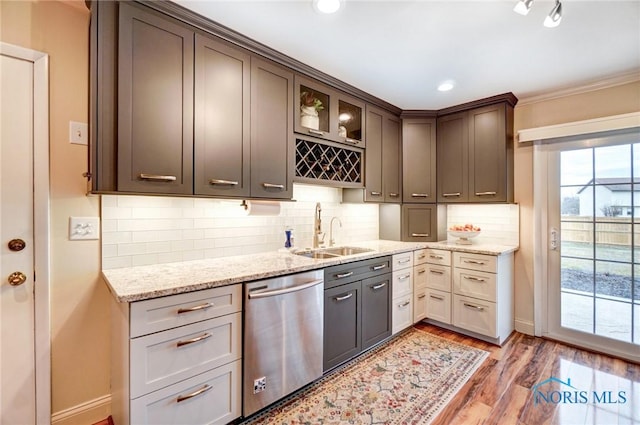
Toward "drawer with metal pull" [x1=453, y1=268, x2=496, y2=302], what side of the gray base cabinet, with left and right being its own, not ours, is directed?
left

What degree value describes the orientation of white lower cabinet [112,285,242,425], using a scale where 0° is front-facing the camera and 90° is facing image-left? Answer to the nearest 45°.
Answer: approximately 315°

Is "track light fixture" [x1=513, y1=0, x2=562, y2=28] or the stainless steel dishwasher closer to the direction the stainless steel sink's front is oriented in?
the track light fixture

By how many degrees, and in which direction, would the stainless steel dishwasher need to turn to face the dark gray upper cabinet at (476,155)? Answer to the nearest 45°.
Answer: approximately 90° to its left

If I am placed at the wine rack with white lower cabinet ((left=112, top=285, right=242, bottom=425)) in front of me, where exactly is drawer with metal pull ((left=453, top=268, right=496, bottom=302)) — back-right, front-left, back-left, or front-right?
back-left

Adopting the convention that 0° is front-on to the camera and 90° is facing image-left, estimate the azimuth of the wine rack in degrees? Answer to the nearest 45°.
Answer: approximately 315°
